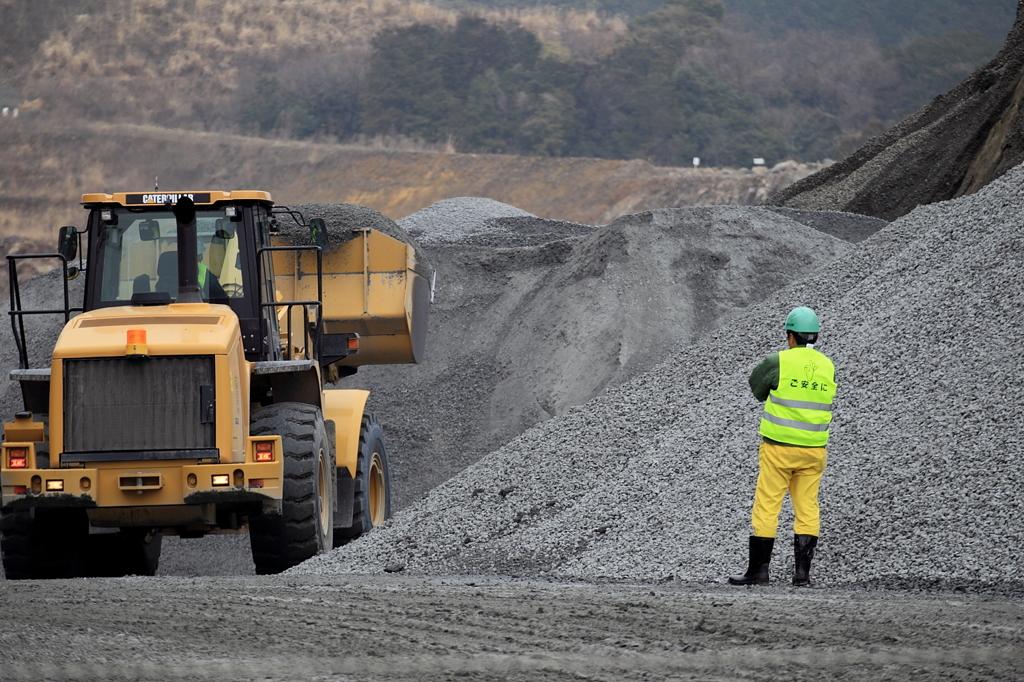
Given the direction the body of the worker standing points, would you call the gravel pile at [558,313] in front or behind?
in front

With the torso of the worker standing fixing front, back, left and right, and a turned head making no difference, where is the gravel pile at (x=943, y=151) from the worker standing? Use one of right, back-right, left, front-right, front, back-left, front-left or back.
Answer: front-right

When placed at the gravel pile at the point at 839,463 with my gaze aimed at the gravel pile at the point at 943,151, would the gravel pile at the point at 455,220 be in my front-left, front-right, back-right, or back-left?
front-left

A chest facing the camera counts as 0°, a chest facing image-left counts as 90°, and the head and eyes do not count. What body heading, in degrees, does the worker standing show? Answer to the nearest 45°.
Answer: approximately 135°

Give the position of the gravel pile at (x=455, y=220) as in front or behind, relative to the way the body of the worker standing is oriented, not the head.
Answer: in front

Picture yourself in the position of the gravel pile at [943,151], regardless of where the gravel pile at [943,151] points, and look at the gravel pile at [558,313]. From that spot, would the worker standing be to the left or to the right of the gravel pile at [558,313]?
left

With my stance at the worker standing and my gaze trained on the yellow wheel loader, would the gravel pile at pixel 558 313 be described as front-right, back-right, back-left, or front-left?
front-right

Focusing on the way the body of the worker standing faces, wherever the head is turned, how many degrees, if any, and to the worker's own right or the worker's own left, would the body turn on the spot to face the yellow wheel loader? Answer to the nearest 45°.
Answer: approximately 45° to the worker's own left
